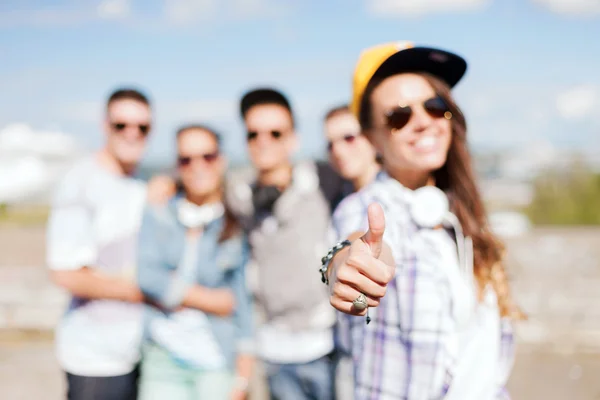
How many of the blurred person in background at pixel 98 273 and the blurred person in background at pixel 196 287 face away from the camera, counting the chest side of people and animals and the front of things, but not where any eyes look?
0

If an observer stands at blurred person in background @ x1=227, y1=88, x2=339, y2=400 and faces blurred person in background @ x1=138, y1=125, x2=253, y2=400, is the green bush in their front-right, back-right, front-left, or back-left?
back-right

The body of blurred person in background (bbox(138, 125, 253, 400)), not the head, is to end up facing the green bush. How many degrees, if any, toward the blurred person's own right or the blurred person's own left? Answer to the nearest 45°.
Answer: approximately 135° to the blurred person's own left

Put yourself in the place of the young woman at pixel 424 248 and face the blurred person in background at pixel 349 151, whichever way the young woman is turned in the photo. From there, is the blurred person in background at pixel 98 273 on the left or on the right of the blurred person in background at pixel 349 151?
left

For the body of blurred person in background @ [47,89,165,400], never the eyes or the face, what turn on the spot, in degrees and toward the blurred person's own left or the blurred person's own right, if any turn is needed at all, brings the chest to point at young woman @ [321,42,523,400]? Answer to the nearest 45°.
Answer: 0° — they already face them

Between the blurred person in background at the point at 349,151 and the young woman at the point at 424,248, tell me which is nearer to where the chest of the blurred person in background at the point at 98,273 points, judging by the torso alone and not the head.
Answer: the young woman

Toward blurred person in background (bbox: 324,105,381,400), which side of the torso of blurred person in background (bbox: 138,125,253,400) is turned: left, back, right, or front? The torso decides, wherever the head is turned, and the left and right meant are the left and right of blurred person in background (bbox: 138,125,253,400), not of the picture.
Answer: left
